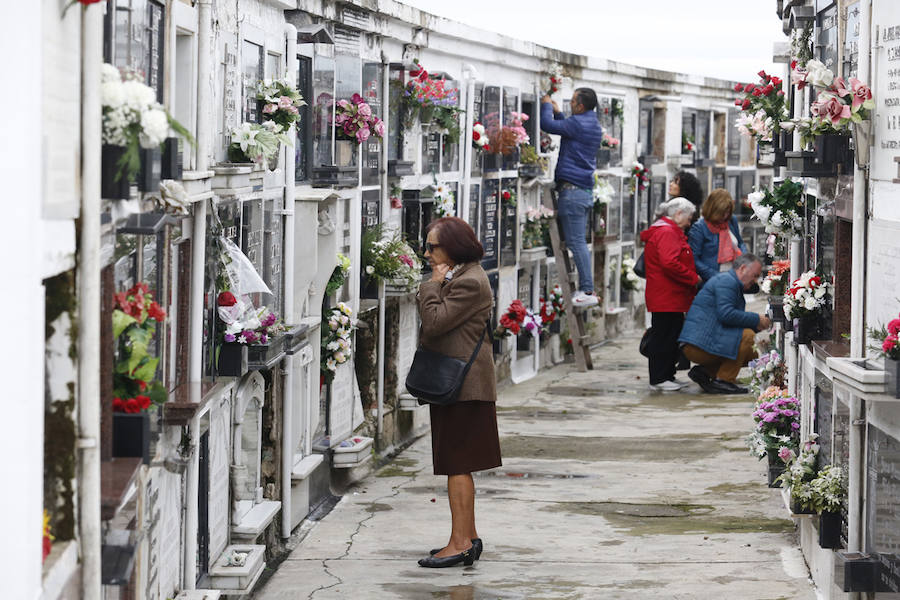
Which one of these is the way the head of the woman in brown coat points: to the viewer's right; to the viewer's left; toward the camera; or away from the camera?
to the viewer's left

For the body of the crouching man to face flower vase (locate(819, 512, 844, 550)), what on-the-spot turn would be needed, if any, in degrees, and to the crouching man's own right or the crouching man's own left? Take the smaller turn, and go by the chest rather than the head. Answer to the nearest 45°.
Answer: approximately 90° to the crouching man's own right

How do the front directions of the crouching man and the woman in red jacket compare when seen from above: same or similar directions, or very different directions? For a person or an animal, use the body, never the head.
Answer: same or similar directions

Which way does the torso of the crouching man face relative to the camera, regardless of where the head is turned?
to the viewer's right

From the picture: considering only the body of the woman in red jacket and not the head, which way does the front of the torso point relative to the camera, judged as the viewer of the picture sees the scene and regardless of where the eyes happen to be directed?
to the viewer's right

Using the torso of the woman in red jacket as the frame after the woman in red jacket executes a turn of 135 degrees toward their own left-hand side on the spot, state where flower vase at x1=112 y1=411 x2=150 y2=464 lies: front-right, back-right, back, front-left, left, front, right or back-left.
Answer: back-left

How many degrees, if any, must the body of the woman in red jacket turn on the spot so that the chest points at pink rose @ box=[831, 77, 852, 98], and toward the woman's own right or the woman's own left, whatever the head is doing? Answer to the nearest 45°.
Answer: approximately 90° to the woman's own right

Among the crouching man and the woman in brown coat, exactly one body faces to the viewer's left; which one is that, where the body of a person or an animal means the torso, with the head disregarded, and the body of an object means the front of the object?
the woman in brown coat

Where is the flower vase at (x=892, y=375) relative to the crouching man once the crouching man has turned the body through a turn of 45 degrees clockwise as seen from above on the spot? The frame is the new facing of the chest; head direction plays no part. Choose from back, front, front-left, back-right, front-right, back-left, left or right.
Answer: front-right

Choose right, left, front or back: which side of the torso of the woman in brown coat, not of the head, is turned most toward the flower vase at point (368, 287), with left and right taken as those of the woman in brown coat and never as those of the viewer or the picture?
right

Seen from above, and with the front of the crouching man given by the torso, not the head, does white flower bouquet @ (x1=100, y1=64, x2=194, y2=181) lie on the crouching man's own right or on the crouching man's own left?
on the crouching man's own right

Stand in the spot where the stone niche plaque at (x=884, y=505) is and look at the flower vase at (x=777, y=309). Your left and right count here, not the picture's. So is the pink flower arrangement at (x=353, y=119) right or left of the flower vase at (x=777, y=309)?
left

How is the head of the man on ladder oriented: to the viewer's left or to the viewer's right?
to the viewer's left

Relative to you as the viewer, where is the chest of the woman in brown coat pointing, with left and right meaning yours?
facing to the left of the viewer
